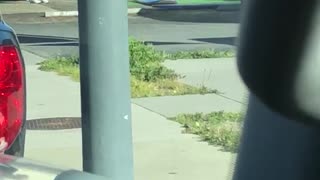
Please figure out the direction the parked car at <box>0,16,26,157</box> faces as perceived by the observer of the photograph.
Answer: facing away from the viewer

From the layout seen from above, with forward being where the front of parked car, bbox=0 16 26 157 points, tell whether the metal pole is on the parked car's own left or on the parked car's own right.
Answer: on the parked car's own right
